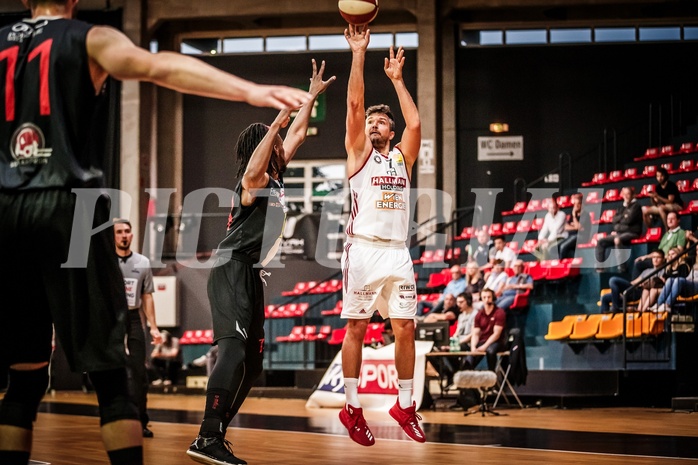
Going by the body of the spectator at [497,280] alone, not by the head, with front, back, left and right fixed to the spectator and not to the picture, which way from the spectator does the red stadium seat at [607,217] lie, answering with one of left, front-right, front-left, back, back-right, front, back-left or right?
back

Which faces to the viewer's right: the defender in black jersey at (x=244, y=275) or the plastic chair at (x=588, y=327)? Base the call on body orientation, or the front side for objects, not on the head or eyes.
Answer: the defender in black jersey

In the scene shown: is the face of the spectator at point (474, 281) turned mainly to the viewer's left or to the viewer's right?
to the viewer's left

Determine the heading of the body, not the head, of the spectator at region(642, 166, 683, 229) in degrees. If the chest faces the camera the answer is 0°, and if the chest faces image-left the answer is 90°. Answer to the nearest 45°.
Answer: approximately 45°

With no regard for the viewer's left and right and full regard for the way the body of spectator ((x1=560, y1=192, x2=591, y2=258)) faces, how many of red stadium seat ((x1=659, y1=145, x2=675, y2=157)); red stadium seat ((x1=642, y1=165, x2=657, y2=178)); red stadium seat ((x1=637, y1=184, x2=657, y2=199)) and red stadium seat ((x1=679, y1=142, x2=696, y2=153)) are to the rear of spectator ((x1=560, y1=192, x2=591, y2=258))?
4

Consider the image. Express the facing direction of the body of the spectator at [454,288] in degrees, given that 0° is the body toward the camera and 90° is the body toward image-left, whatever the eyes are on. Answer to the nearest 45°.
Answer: approximately 45°

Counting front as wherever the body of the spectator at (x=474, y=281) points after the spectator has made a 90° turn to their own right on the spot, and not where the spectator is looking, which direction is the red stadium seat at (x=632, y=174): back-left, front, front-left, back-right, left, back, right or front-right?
right

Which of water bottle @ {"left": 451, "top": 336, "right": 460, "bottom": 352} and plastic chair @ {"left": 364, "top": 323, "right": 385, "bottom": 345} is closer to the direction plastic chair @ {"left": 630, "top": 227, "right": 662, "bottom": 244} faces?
the water bottle

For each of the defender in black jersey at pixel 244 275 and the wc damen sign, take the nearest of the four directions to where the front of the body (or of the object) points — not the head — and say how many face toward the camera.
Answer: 1

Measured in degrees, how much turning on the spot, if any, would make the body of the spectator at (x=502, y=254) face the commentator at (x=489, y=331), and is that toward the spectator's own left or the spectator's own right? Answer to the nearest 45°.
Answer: approximately 45° to the spectator's own left

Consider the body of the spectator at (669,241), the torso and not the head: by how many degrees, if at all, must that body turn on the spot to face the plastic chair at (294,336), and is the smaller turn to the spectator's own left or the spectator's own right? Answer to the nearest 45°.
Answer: approximately 45° to the spectator's own right

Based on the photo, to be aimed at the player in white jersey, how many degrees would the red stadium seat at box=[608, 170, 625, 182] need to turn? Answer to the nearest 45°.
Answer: approximately 45° to its left

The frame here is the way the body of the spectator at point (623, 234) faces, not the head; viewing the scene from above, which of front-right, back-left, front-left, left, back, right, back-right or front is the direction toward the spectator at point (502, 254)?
front-right

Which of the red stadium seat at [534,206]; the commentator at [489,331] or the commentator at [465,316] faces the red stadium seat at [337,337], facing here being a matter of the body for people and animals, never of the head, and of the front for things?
the red stadium seat at [534,206]

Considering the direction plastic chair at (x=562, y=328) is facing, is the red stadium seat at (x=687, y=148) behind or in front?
behind

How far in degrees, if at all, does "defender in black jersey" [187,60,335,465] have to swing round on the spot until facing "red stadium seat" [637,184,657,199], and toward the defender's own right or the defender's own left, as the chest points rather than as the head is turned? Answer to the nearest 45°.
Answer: approximately 45° to the defender's own left

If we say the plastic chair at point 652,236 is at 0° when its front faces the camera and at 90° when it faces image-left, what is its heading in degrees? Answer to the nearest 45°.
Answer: approximately 45°
